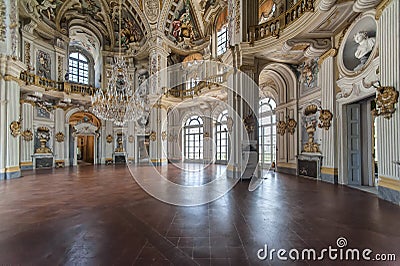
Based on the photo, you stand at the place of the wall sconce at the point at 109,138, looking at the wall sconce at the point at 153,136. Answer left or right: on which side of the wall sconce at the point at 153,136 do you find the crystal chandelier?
right

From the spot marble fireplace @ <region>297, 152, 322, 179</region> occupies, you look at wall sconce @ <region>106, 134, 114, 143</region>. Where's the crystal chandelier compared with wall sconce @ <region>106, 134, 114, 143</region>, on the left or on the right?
left

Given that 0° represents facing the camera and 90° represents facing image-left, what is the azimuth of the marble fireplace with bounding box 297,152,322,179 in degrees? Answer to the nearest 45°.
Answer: approximately 45°

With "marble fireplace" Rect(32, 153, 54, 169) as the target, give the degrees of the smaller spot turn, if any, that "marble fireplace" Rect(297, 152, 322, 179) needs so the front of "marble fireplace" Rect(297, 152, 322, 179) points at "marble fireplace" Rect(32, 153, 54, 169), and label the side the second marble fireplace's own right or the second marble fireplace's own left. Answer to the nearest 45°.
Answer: approximately 45° to the second marble fireplace's own right

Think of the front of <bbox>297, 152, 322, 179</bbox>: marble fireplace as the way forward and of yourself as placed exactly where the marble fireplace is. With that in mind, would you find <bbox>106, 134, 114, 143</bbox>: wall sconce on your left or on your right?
on your right

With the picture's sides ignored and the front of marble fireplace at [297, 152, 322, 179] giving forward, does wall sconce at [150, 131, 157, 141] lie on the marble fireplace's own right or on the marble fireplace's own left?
on the marble fireplace's own right

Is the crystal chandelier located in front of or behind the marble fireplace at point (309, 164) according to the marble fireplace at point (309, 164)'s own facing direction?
in front

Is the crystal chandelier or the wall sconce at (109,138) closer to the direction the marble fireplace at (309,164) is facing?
the crystal chandelier
